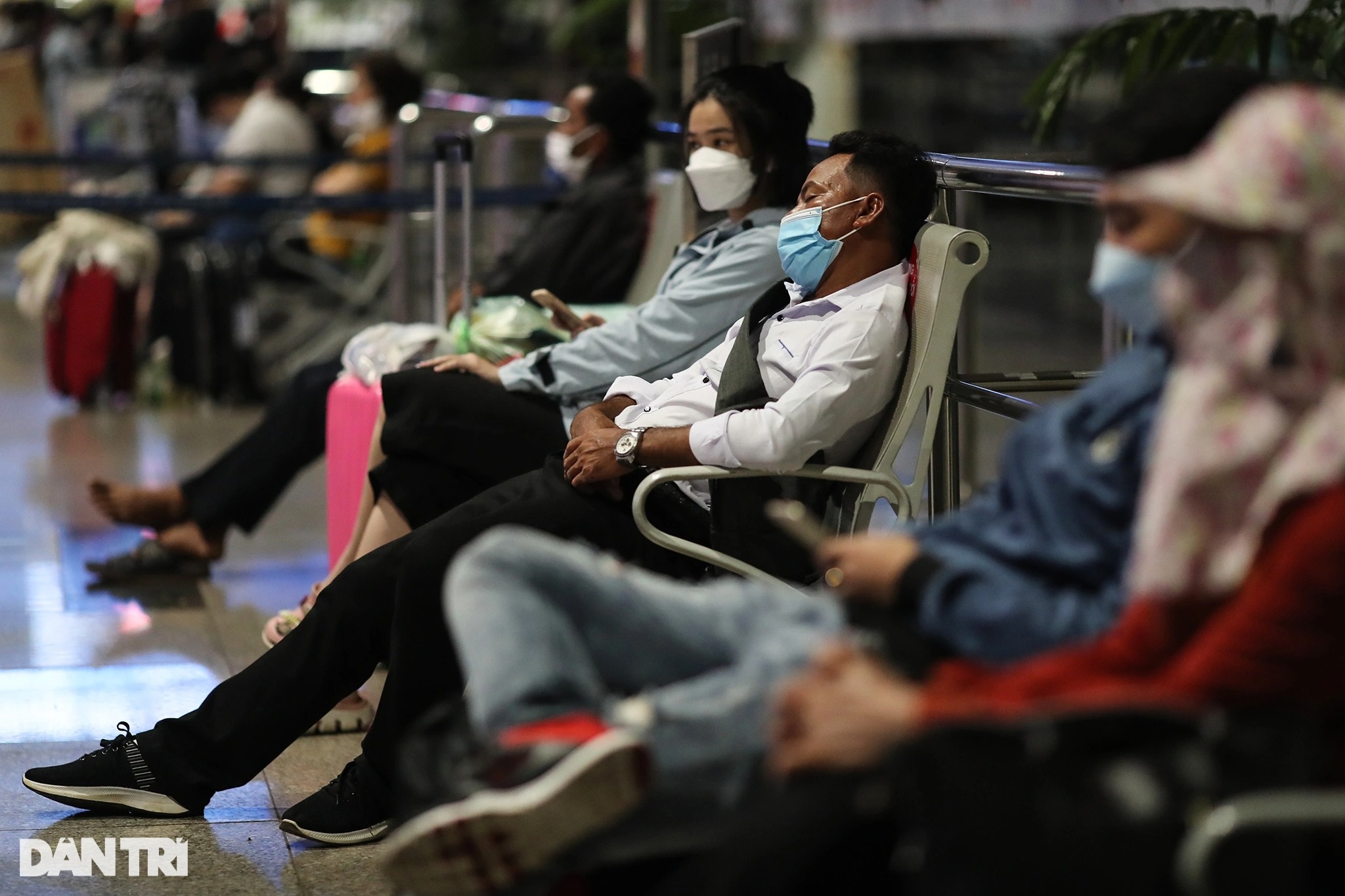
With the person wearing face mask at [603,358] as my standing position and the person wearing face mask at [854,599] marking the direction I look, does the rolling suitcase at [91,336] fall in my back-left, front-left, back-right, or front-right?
back-right

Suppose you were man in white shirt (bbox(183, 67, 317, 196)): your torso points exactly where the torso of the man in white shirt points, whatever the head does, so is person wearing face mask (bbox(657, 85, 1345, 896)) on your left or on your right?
on your left

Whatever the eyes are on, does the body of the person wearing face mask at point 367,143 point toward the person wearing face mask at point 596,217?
no

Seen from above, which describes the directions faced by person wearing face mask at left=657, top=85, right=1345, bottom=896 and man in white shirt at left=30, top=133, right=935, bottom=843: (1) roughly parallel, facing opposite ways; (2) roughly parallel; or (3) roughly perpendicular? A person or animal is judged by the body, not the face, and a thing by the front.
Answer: roughly parallel

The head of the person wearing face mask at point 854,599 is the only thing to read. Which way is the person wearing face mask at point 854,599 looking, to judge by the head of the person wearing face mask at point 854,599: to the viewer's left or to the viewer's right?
to the viewer's left

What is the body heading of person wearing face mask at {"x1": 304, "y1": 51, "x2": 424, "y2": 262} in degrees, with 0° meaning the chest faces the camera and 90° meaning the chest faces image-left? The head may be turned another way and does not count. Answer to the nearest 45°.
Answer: approximately 90°

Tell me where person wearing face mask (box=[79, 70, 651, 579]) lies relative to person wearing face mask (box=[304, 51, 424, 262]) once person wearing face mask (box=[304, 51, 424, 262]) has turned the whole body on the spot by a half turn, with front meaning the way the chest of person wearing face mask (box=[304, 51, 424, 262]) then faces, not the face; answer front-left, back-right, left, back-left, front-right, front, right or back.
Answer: right

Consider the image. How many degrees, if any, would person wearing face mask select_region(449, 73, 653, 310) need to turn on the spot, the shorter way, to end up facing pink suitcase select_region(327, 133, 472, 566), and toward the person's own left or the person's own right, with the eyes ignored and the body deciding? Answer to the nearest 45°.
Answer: approximately 45° to the person's own left

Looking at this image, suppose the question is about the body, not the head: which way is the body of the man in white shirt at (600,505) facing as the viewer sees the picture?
to the viewer's left

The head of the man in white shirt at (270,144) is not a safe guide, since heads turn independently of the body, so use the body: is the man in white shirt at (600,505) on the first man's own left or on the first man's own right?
on the first man's own left

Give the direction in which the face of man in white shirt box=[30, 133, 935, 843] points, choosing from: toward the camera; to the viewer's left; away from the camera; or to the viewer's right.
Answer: to the viewer's left

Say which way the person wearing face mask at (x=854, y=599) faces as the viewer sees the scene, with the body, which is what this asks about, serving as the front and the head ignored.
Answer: to the viewer's left

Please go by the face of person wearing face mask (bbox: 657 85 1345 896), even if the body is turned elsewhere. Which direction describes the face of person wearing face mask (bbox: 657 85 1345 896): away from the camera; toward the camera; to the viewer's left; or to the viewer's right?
to the viewer's left

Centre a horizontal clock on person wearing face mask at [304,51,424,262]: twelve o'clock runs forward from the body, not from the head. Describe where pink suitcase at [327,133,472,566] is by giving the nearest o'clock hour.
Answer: The pink suitcase is roughly at 9 o'clock from the person wearing face mask.

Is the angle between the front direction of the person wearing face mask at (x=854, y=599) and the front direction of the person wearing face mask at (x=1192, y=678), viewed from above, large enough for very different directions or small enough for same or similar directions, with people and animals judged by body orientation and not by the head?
same or similar directions

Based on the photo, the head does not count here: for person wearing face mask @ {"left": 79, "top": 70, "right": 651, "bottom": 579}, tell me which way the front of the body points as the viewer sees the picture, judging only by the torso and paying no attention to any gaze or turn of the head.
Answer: to the viewer's left

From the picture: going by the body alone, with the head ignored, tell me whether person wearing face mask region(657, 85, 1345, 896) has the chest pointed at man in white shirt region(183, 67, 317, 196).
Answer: no
